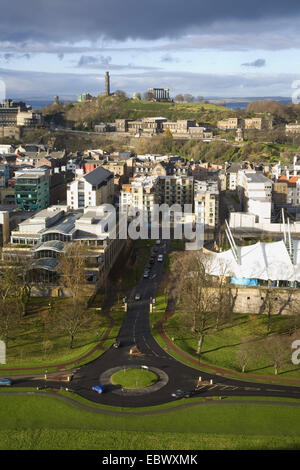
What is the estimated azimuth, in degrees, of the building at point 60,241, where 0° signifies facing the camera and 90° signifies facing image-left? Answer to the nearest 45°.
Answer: approximately 0°

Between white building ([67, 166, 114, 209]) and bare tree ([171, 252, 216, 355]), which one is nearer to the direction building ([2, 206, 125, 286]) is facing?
the bare tree

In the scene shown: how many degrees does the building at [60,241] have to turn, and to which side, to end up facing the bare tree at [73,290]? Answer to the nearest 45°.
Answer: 0° — it already faces it

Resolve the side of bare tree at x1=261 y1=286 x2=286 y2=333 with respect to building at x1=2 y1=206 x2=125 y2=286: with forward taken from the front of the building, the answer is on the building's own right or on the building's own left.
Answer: on the building's own left

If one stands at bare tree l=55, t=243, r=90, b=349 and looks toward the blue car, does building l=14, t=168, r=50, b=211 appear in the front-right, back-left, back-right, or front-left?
back-right

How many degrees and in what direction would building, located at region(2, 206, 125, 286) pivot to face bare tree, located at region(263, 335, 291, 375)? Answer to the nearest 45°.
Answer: approximately 45° to its left

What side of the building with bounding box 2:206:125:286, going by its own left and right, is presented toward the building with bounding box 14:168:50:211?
back

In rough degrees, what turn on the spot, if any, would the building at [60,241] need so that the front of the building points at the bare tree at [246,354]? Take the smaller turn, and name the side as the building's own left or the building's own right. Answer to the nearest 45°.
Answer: approximately 45° to the building's own left

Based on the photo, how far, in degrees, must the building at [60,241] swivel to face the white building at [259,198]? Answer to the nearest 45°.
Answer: approximately 135° to its left

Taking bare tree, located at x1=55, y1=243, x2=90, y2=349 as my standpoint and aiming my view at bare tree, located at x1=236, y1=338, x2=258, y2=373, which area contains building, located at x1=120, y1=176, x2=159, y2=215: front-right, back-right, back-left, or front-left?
back-left

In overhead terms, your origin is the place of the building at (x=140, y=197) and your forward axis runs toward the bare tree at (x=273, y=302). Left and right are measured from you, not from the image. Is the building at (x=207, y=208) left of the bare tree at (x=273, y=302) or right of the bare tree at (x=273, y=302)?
left

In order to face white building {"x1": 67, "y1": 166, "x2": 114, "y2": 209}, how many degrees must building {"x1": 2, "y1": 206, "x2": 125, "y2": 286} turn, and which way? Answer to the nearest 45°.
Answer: approximately 180°
